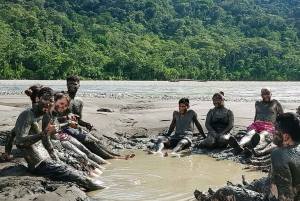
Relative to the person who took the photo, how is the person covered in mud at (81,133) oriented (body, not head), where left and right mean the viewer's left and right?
facing the viewer and to the right of the viewer

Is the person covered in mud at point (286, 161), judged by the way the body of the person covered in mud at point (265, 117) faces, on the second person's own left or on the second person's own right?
on the second person's own left

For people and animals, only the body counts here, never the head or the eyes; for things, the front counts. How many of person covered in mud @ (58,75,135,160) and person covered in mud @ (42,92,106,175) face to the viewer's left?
0

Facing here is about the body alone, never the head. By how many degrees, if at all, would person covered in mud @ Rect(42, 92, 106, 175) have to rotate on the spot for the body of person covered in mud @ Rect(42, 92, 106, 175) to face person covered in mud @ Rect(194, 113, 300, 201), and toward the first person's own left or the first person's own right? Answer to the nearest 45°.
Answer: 0° — they already face them

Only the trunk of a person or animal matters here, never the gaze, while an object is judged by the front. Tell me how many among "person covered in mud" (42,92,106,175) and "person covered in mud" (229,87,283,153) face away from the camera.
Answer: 0

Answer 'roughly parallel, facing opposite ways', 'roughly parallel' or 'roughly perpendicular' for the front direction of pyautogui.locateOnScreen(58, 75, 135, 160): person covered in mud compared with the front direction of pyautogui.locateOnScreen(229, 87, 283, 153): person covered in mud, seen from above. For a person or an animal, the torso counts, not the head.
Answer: roughly perpendicular
